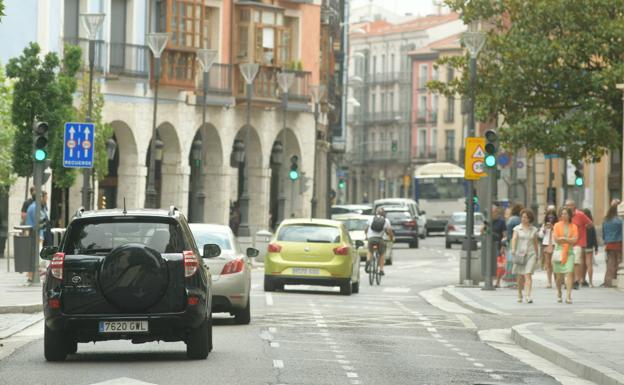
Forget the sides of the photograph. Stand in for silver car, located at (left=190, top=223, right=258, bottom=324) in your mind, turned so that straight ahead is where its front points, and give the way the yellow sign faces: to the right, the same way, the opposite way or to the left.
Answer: the opposite way

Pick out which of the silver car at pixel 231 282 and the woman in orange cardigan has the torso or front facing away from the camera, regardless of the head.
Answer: the silver car

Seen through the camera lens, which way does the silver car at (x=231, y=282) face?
facing away from the viewer

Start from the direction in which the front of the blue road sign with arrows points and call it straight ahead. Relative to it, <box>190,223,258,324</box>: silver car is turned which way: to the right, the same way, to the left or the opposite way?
the opposite way

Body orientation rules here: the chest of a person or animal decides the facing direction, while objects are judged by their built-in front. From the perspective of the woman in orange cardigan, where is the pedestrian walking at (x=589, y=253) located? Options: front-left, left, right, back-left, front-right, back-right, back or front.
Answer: back

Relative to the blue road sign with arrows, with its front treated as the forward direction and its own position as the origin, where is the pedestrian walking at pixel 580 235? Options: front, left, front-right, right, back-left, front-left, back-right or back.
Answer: left

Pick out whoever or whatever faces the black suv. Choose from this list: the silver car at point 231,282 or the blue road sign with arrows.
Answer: the blue road sign with arrows

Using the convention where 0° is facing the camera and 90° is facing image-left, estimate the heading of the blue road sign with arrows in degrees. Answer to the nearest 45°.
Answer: approximately 0°

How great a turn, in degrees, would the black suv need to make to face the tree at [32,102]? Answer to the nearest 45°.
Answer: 0° — it already faces it

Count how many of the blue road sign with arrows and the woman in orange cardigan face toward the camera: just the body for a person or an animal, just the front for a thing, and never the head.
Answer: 2

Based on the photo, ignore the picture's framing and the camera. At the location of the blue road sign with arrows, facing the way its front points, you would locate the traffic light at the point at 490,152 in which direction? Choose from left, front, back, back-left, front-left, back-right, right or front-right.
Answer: left

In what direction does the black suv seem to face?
away from the camera

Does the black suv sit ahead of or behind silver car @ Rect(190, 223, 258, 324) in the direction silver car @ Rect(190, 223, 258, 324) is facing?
behind
